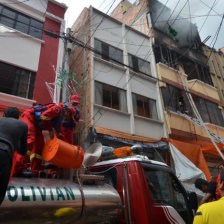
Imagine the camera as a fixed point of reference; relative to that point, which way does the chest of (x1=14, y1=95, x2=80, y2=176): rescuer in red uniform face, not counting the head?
to the viewer's right

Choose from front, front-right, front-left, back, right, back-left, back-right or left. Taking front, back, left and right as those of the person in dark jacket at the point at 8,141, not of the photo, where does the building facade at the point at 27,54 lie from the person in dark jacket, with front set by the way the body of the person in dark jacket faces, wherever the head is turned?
front

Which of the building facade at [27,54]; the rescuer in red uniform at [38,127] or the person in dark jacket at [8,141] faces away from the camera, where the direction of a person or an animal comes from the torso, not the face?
the person in dark jacket

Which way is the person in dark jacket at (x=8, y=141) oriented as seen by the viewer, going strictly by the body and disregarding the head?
away from the camera

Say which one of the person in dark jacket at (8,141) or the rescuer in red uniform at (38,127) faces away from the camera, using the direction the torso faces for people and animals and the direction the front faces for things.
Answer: the person in dark jacket

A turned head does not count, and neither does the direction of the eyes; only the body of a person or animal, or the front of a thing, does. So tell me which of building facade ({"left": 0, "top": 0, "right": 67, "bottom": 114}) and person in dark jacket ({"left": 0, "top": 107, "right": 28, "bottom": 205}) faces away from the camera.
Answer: the person in dark jacket

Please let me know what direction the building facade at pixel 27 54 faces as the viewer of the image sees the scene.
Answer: facing the viewer and to the right of the viewer

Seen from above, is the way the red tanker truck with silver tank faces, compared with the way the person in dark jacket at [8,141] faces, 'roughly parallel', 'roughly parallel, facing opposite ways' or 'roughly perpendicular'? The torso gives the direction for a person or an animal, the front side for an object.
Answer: roughly perpendicular

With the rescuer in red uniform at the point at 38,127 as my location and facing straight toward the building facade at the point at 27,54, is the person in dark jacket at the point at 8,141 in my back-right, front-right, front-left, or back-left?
back-left

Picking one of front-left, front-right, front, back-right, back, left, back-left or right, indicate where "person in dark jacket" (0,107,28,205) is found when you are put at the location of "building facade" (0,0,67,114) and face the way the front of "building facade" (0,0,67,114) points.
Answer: front-right

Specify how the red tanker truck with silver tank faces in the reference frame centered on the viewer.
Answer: facing away from the viewer and to the right of the viewer

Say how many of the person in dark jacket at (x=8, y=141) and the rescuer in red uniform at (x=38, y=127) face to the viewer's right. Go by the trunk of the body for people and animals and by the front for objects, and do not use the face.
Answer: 1

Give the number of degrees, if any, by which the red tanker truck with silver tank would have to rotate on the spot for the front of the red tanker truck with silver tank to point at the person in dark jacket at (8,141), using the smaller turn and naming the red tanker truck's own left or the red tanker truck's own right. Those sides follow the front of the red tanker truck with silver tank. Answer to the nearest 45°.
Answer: approximately 180°
